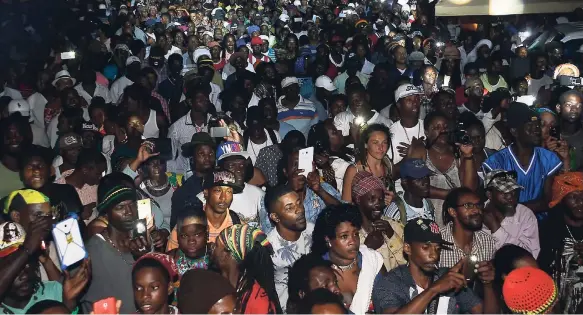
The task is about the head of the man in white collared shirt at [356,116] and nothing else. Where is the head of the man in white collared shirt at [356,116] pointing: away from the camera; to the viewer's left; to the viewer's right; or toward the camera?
toward the camera

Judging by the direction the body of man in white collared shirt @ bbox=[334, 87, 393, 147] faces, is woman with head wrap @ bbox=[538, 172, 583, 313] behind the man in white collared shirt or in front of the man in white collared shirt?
in front

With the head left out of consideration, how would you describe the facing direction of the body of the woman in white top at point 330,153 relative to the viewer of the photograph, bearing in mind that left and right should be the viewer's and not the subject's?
facing the viewer and to the right of the viewer

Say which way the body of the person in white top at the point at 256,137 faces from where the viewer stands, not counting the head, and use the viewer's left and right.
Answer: facing the viewer

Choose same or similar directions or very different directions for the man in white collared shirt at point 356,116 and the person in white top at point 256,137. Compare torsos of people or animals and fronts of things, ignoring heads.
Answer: same or similar directions

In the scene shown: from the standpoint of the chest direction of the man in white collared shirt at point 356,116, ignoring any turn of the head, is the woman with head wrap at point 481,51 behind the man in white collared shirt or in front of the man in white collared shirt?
behind

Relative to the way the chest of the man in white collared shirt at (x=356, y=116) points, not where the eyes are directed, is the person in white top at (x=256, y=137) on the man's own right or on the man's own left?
on the man's own right

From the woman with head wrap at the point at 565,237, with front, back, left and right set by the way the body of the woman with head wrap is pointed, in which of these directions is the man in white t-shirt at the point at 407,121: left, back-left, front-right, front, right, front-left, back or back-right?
back

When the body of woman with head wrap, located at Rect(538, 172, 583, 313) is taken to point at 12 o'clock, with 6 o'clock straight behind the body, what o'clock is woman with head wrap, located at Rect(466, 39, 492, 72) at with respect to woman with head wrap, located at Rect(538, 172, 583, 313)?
woman with head wrap, located at Rect(466, 39, 492, 72) is roughly at 7 o'clock from woman with head wrap, located at Rect(538, 172, 583, 313).

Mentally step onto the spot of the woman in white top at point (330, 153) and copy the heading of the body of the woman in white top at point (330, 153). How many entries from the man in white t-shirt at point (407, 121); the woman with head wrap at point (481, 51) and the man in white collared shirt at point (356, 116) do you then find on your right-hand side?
0

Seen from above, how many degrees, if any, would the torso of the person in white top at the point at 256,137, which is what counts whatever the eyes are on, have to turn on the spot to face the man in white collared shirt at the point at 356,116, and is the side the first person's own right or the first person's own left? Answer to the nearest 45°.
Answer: approximately 90° to the first person's own left

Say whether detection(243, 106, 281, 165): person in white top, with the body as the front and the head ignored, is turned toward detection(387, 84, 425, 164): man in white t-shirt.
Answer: no
